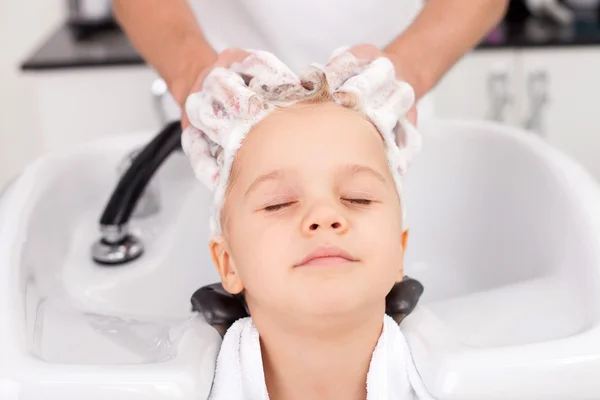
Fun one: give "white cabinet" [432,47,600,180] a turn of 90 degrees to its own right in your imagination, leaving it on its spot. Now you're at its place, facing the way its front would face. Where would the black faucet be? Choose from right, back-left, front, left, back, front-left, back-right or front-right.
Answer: front-left

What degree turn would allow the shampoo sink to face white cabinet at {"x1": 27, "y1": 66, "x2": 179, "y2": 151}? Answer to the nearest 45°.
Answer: approximately 135° to its right

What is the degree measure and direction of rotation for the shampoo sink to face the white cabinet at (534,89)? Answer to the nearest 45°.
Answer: approximately 135° to its left

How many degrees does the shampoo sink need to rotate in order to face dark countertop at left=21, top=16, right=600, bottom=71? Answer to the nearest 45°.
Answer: approximately 135° to its right

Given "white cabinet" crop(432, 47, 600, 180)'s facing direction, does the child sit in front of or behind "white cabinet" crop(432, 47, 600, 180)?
in front

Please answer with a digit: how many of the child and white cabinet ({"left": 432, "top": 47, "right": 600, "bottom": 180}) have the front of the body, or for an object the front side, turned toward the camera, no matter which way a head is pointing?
2

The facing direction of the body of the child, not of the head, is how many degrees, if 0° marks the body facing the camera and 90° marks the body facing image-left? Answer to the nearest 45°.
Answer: approximately 0°

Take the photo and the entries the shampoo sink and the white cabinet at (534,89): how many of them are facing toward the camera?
2

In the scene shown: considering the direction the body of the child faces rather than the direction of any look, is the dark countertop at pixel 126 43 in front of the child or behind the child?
behind
